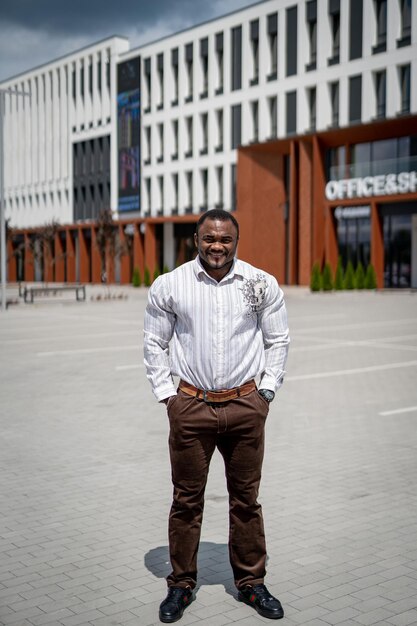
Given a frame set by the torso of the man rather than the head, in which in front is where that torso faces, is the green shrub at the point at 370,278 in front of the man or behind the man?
behind

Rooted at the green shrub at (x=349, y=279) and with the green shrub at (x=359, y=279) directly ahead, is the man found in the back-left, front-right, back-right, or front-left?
back-right

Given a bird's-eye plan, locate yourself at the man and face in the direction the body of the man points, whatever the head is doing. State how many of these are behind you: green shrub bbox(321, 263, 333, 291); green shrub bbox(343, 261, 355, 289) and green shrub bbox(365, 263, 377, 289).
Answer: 3

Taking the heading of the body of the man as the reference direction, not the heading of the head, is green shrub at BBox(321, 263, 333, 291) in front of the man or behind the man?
behind

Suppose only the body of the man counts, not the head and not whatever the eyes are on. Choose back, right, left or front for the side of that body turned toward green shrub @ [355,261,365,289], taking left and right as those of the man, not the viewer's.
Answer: back

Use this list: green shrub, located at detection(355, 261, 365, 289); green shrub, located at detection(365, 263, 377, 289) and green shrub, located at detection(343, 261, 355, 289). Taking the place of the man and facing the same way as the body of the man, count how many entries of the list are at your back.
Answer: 3

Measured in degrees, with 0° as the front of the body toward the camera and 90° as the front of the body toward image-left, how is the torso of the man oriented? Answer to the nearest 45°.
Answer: approximately 0°

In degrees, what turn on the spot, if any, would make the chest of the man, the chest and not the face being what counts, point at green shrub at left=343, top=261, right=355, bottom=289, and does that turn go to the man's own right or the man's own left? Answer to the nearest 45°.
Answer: approximately 180°
